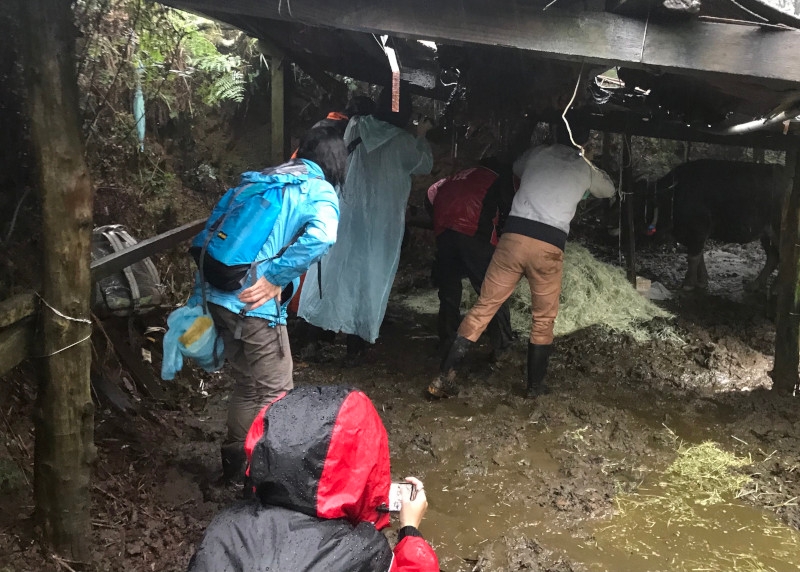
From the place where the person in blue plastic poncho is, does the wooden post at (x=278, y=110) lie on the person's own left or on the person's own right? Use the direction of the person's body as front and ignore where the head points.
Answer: on the person's own left

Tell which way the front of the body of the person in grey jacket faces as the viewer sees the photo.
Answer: away from the camera

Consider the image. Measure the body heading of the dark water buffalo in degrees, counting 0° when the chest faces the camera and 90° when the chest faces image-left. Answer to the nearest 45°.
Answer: approximately 90°

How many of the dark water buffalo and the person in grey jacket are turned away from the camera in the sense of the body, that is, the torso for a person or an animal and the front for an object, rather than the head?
1

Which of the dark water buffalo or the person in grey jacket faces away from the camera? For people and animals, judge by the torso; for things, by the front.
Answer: the person in grey jacket

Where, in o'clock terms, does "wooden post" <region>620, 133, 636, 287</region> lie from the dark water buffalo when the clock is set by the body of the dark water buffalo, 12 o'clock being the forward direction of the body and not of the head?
The wooden post is roughly at 11 o'clock from the dark water buffalo.

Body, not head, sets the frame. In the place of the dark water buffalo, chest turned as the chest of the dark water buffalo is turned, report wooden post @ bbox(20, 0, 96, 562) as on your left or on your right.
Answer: on your left
